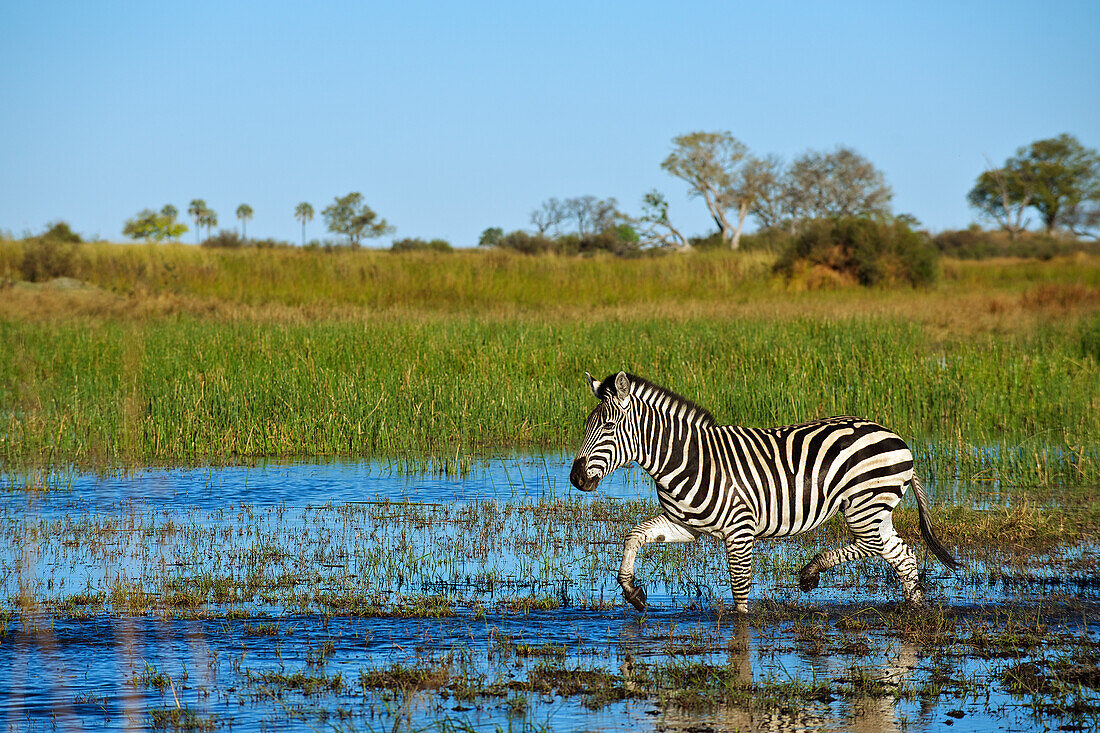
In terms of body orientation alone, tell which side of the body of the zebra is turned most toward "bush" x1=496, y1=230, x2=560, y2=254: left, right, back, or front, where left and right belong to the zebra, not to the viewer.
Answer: right

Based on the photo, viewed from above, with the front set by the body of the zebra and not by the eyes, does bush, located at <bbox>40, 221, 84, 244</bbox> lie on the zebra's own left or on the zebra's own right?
on the zebra's own right

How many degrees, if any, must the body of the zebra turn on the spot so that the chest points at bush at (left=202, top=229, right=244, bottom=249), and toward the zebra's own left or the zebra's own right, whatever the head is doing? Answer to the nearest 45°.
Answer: approximately 45° to the zebra's own right

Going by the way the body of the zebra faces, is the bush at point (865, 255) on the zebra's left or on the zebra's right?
on the zebra's right

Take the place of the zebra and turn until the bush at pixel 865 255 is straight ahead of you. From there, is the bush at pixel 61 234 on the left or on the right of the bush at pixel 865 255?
left

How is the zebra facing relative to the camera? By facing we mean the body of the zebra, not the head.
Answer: to the viewer's left
